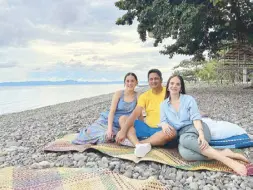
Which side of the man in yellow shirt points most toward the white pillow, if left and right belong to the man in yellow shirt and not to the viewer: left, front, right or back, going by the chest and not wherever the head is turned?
left

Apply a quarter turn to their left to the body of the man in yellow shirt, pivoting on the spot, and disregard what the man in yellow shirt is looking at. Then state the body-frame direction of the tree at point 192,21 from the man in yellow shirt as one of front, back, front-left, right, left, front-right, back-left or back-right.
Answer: left

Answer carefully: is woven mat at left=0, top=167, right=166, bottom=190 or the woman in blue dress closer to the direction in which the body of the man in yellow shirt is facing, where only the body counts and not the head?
the woven mat

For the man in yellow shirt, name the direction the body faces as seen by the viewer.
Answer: toward the camera

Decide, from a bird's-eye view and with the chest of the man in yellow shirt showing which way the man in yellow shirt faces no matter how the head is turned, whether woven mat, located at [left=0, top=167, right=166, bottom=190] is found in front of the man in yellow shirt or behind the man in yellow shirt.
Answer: in front

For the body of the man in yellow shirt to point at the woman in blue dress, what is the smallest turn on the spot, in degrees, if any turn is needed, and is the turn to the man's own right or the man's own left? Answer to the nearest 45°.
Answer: approximately 135° to the man's own right

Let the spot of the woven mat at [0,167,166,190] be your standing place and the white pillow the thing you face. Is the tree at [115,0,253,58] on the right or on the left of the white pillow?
left
